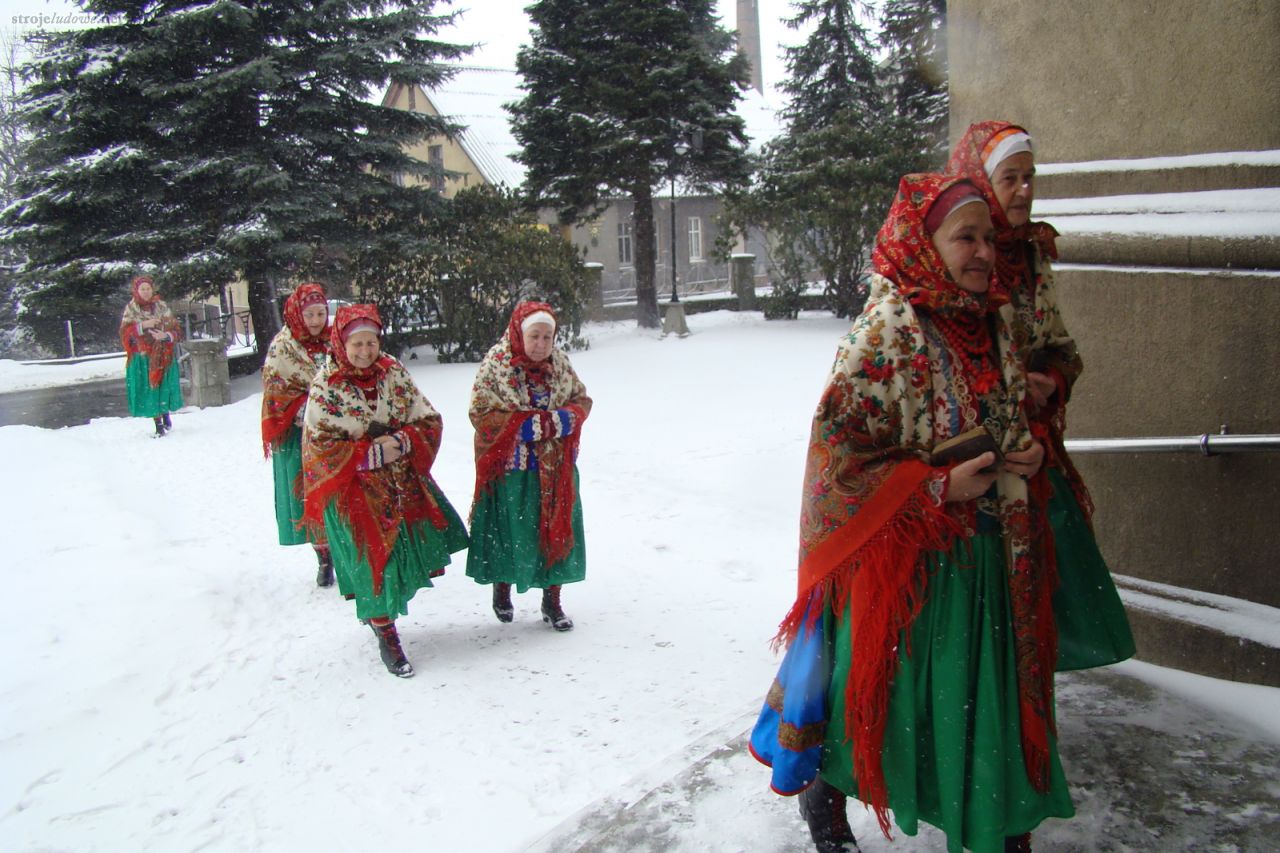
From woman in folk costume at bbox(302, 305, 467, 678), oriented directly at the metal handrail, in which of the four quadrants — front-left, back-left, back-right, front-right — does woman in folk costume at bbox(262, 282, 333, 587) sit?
back-left

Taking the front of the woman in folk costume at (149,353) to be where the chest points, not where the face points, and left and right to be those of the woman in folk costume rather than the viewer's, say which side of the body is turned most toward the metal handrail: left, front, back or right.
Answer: front

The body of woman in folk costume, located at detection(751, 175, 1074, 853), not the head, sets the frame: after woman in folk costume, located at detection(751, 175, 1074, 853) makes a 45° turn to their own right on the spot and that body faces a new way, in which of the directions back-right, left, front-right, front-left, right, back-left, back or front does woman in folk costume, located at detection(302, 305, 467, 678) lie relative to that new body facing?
back-right

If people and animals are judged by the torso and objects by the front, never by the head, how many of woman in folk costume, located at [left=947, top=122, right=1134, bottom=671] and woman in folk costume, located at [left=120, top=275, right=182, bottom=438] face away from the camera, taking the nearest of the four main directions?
0

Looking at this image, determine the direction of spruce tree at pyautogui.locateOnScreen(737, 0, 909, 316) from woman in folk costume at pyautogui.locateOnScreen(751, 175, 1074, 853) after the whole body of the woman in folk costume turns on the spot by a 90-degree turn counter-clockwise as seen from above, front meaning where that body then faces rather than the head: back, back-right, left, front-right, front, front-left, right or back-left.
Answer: front-left

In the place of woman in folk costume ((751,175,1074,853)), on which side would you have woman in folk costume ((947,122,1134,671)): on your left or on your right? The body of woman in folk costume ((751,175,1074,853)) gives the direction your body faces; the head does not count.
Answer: on your left

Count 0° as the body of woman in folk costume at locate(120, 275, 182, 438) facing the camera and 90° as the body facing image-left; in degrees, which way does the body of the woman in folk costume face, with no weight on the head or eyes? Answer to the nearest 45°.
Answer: approximately 0°

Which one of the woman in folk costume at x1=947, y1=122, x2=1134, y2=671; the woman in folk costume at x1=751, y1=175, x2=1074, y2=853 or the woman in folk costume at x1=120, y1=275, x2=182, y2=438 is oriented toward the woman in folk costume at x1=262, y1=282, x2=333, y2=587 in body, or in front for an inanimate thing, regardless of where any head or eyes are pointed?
the woman in folk costume at x1=120, y1=275, x2=182, y2=438

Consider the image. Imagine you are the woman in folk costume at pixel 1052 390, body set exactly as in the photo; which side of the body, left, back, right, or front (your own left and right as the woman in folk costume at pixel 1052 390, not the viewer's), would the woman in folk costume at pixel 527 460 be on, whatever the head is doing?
back

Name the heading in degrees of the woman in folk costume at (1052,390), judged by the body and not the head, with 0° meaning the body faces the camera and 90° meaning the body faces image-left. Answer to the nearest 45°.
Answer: approximately 315°

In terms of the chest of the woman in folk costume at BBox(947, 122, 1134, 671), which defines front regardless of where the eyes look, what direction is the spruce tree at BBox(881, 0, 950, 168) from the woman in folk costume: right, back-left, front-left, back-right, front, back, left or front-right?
back-left

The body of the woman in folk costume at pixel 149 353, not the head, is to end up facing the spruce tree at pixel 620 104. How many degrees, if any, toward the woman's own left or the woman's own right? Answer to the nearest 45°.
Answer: approximately 135° to the woman's own left

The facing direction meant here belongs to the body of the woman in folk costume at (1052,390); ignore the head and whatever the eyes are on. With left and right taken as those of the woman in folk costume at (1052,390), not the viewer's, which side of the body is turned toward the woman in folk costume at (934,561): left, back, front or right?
right
